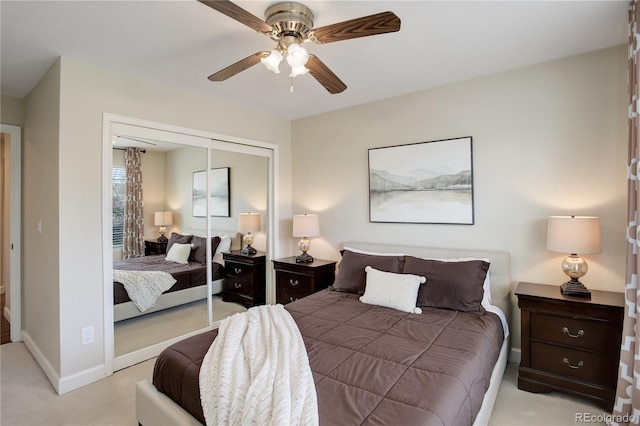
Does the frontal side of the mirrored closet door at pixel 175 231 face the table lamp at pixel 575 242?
yes

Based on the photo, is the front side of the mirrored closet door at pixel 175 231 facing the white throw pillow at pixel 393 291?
yes

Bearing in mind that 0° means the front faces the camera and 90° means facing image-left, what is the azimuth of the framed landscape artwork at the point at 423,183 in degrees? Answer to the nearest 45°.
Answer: approximately 45°

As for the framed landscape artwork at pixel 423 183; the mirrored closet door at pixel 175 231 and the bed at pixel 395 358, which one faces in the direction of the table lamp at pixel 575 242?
the mirrored closet door

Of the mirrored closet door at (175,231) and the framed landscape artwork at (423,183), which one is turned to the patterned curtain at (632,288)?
the mirrored closet door

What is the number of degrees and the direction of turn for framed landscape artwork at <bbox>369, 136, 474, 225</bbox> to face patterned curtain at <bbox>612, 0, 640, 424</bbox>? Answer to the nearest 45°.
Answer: approximately 90° to its left

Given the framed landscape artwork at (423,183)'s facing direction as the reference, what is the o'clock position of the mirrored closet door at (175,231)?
The mirrored closet door is roughly at 1 o'clock from the framed landscape artwork.

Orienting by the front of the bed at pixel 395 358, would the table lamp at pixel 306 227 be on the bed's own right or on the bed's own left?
on the bed's own right

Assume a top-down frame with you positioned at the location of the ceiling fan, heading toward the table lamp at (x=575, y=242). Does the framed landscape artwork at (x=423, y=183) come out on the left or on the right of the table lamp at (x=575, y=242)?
left
